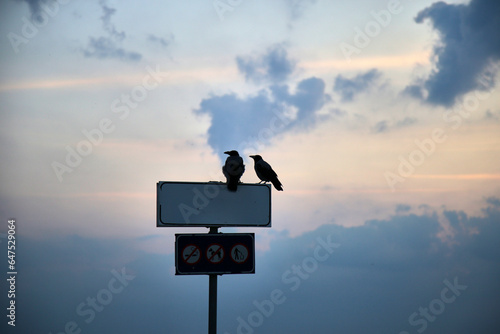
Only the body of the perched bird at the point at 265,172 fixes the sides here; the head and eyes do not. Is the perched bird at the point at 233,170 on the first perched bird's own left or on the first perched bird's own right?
on the first perched bird's own left

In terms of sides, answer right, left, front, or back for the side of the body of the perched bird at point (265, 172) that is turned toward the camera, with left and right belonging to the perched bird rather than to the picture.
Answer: left
